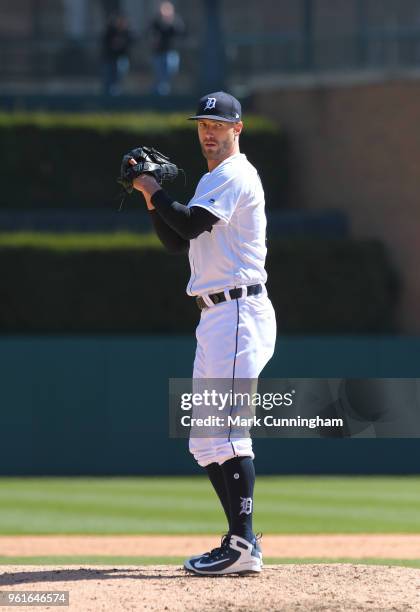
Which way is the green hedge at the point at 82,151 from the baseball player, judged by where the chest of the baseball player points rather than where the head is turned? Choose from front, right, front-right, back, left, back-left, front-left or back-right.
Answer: right

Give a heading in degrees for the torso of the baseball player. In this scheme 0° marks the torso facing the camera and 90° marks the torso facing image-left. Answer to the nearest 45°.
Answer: approximately 90°

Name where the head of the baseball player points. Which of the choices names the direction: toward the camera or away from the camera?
toward the camera

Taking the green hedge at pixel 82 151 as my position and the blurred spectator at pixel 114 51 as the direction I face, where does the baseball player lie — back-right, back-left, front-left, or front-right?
back-right

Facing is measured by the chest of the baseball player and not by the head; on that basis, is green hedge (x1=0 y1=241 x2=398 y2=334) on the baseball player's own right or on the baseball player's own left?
on the baseball player's own right

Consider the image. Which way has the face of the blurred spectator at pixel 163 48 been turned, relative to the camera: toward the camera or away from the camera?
toward the camera

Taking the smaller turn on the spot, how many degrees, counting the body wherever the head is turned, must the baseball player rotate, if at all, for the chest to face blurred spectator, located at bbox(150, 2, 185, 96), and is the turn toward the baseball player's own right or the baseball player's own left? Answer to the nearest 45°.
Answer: approximately 90° to the baseball player's own right
